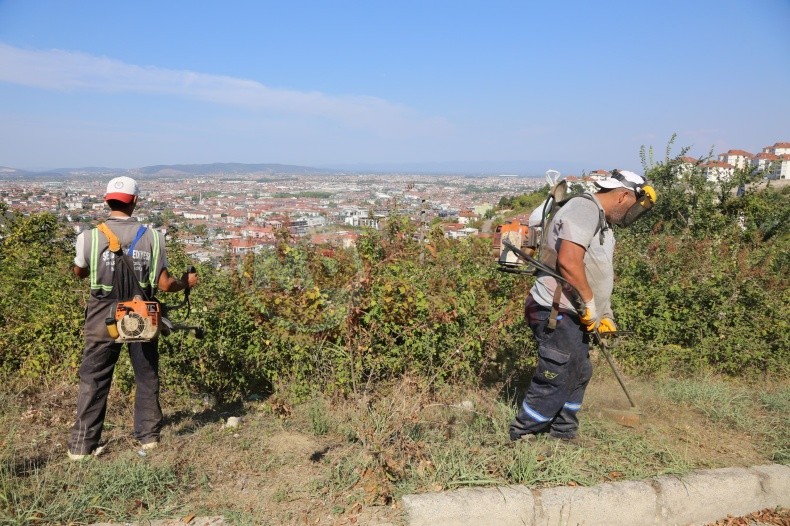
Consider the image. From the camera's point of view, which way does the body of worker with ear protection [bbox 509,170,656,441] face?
to the viewer's right

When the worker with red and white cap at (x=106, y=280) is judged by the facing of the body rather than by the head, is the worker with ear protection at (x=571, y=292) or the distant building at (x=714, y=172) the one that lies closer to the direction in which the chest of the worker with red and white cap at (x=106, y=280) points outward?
the distant building

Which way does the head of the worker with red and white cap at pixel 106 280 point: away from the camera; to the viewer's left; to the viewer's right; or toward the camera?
away from the camera

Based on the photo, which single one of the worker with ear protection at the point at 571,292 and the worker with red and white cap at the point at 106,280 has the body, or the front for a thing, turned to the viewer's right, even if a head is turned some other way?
the worker with ear protection at the point at 571,292

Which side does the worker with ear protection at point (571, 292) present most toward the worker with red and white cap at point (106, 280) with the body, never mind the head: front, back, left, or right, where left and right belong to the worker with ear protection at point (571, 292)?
back

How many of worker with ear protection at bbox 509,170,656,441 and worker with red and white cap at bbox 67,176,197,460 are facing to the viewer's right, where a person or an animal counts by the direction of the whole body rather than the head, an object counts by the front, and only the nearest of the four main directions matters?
1

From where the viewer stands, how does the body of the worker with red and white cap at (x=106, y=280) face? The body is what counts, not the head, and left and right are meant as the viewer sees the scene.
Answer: facing away from the viewer

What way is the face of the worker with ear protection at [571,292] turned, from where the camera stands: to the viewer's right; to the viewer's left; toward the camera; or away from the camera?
to the viewer's right

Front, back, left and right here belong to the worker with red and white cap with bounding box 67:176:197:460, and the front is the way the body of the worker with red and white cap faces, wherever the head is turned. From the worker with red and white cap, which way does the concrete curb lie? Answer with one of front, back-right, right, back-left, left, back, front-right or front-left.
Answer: back-right

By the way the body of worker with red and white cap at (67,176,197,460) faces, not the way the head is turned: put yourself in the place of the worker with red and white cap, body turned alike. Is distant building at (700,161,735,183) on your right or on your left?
on your right

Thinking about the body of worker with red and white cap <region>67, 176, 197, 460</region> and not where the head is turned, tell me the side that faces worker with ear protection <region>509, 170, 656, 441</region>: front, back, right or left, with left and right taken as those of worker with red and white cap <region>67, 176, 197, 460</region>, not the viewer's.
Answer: right
